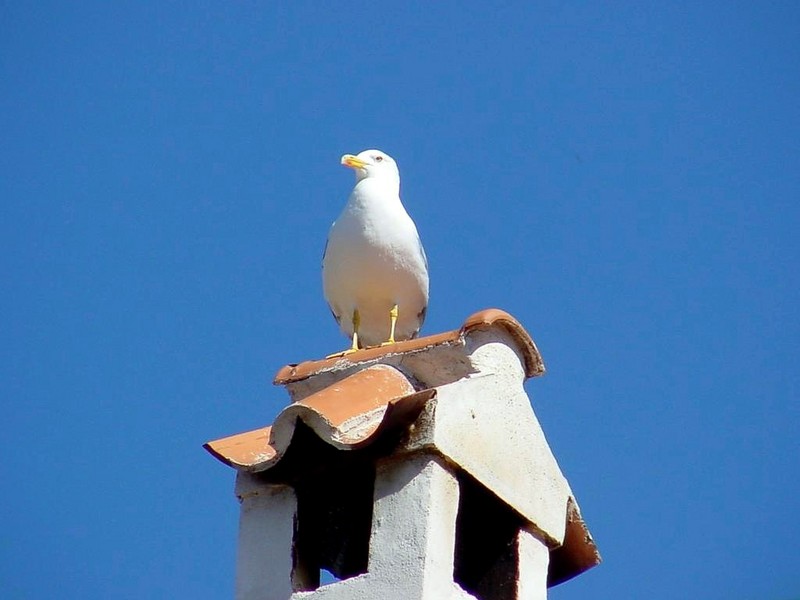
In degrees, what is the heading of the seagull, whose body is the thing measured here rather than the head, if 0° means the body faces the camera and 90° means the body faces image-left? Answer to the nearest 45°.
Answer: approximately 0°
